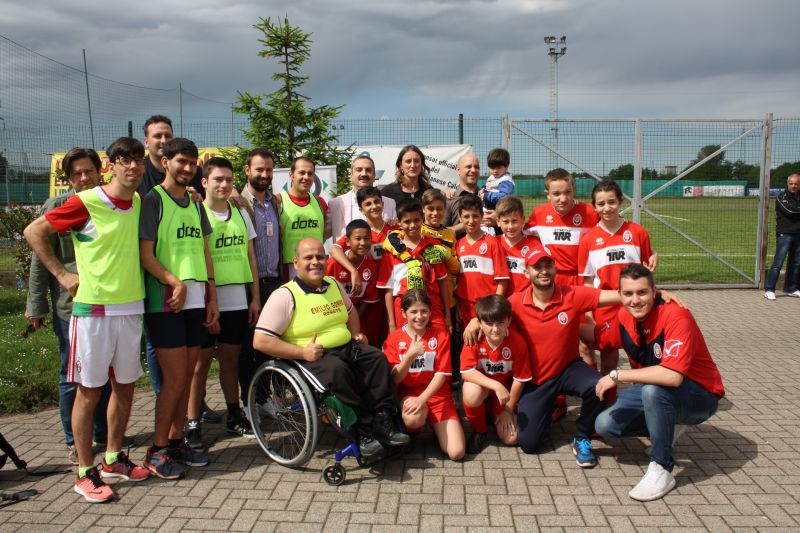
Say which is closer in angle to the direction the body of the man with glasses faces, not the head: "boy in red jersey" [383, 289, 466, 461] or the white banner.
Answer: the boy in red jersey

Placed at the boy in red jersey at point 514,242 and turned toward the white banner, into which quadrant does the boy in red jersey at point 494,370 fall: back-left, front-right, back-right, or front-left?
back-left

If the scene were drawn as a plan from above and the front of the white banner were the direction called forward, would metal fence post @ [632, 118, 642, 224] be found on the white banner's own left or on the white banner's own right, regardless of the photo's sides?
on the white banner's own left

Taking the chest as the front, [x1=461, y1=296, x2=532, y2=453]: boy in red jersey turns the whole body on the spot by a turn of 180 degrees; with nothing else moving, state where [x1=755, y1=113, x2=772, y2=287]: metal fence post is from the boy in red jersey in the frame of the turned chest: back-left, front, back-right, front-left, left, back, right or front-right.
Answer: front-right

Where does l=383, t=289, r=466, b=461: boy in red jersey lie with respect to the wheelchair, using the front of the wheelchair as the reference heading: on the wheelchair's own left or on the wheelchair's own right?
on the wheelchair's own left

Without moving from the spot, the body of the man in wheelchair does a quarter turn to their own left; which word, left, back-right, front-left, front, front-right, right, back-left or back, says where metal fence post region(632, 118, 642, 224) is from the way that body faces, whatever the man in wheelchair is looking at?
front

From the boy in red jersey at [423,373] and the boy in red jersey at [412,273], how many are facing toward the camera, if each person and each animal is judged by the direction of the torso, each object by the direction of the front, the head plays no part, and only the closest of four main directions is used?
2

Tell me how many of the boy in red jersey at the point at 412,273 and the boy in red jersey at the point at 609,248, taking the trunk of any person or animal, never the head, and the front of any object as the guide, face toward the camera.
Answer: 2

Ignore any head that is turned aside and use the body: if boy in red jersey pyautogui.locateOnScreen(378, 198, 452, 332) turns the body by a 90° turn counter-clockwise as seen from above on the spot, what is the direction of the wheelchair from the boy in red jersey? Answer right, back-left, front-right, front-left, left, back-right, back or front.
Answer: back-right

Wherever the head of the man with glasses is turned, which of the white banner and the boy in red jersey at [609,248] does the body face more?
the boy in red jersey
